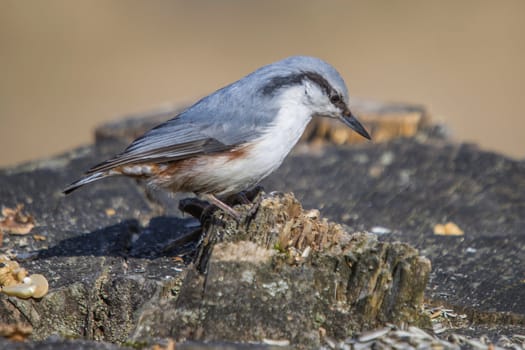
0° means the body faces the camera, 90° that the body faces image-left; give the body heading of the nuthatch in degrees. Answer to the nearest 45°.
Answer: approximately 270°
